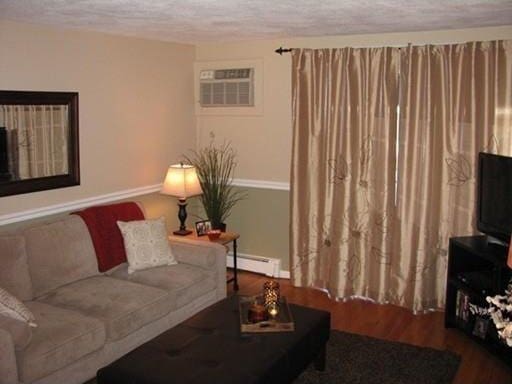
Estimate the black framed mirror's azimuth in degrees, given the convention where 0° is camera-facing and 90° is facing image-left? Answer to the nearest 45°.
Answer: approximately 315°

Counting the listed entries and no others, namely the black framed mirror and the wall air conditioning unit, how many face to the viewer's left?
0

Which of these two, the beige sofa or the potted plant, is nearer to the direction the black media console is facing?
the beige sofa

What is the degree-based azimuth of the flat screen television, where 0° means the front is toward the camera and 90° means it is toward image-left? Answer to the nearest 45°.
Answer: approximately 45°

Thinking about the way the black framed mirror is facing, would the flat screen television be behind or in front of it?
in front

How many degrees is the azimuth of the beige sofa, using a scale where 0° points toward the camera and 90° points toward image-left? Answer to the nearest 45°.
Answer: approximately 315°

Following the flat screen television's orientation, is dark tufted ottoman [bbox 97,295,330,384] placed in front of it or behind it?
in front

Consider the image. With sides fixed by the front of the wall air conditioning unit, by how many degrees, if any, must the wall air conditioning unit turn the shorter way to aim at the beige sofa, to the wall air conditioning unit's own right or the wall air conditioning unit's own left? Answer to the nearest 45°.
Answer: approximately 45° to the wall air conditioning unit's own right

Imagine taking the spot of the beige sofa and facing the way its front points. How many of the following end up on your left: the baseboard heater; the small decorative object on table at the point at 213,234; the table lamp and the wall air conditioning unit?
4

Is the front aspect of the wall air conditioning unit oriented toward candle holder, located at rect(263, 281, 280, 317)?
yes

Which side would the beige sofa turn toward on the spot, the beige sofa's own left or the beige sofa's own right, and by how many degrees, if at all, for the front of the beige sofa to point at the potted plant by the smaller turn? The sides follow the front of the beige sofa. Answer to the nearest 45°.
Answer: approximately 90° to the beige sofa's own left

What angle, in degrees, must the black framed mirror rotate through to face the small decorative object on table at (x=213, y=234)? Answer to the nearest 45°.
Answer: approximately 45° to its left

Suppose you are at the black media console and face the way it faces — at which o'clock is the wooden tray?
The wooden tray is roughly at 12 o'clock from the black media console.

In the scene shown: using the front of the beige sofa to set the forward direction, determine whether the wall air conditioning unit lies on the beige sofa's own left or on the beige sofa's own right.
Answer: on the beige sofa's own left

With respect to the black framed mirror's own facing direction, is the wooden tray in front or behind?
in front

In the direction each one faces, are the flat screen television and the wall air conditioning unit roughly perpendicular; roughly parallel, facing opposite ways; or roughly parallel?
roughly perpendicular

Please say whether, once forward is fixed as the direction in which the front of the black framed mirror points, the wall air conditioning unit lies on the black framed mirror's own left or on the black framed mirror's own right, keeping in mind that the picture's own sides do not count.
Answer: on the black framed mirror's own left
